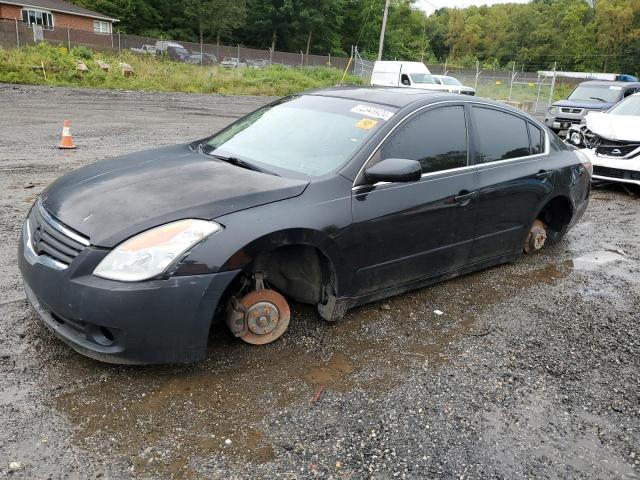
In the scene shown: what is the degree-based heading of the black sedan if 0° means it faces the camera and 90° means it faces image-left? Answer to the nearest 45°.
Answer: approximately 45°

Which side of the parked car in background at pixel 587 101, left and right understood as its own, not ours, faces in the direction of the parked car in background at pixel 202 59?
right

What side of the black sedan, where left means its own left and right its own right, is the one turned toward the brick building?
right

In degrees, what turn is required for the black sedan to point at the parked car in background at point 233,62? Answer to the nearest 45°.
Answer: approximately 135° to its right

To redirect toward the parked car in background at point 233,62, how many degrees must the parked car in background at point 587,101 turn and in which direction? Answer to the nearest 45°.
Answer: approximately 90° to its right

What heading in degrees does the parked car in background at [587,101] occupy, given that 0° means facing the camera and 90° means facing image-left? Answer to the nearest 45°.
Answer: approximately 45°

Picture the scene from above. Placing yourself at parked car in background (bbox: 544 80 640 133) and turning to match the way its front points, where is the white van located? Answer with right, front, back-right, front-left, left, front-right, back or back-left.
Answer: right

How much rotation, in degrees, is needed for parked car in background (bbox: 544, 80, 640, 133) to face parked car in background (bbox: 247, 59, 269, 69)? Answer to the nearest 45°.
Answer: approximately 90° to its right

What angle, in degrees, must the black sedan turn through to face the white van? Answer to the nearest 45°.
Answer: approximately 135° to its right

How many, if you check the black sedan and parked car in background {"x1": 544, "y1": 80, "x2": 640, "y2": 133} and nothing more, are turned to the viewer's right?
0

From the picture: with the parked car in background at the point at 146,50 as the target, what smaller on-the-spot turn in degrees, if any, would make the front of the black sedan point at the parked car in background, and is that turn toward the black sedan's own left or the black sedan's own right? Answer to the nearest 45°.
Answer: approximately 135° to the black sedan's own right
